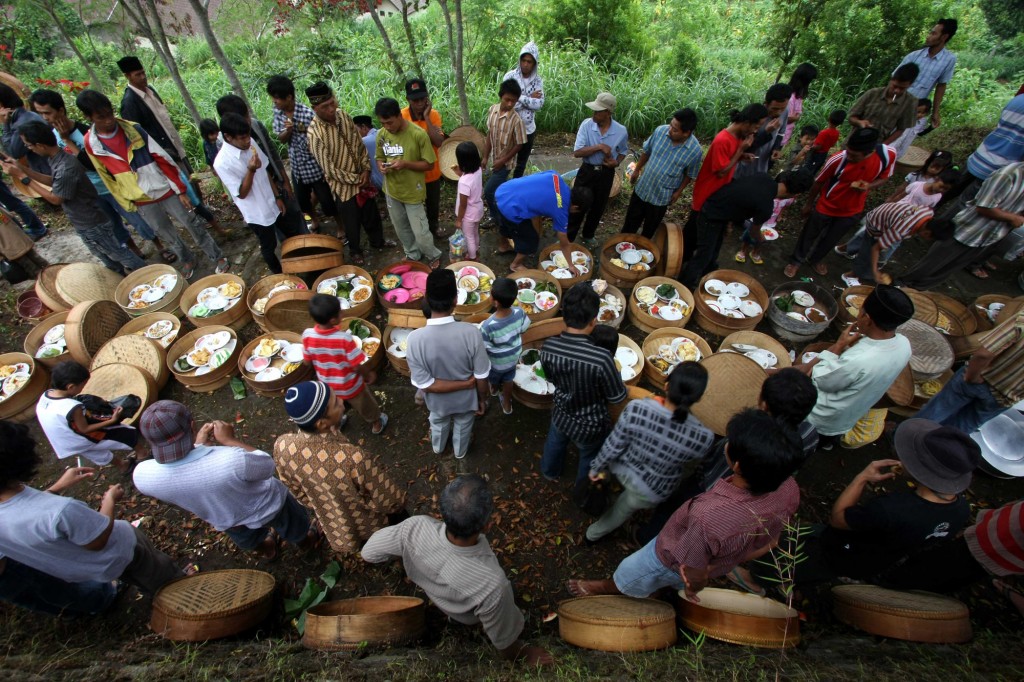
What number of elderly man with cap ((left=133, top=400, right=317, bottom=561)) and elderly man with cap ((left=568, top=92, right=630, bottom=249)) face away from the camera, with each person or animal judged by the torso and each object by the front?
1

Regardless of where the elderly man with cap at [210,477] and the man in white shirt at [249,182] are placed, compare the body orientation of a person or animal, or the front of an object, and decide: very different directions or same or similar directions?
very different directions

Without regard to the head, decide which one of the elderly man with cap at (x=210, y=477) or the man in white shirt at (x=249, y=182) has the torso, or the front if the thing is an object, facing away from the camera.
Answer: the elderly man with cap

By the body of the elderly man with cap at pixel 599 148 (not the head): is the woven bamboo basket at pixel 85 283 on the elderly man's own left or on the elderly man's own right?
on the elderly man's own right

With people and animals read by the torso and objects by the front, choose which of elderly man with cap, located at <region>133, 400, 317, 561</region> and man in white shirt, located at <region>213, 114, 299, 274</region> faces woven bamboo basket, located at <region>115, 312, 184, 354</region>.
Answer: the elderly man with cap

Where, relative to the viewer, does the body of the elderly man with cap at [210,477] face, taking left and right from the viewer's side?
facing away from the viewer

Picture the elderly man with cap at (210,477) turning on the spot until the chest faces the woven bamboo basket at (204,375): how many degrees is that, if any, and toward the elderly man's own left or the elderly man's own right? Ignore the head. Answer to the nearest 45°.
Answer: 0° — they already face it
